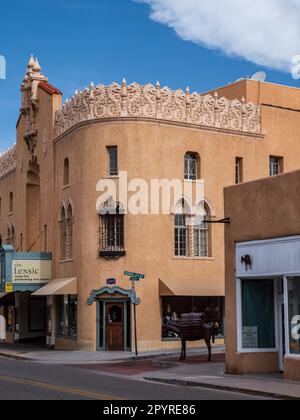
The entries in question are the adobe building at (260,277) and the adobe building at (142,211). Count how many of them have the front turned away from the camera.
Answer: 0

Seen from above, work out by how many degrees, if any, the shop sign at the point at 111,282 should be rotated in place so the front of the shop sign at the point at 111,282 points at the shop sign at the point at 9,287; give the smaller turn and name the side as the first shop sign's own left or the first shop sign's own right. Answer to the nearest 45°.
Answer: approximately 135° to the first shop sign's own right

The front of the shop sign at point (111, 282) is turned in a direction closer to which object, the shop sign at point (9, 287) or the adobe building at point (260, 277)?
the adobe building

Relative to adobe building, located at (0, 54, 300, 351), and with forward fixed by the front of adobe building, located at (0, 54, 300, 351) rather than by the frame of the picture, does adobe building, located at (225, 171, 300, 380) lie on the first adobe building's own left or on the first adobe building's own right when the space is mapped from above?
on the first adobe building's own left

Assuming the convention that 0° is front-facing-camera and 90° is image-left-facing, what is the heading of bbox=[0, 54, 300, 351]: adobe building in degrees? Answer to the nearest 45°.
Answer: approximately 45°
